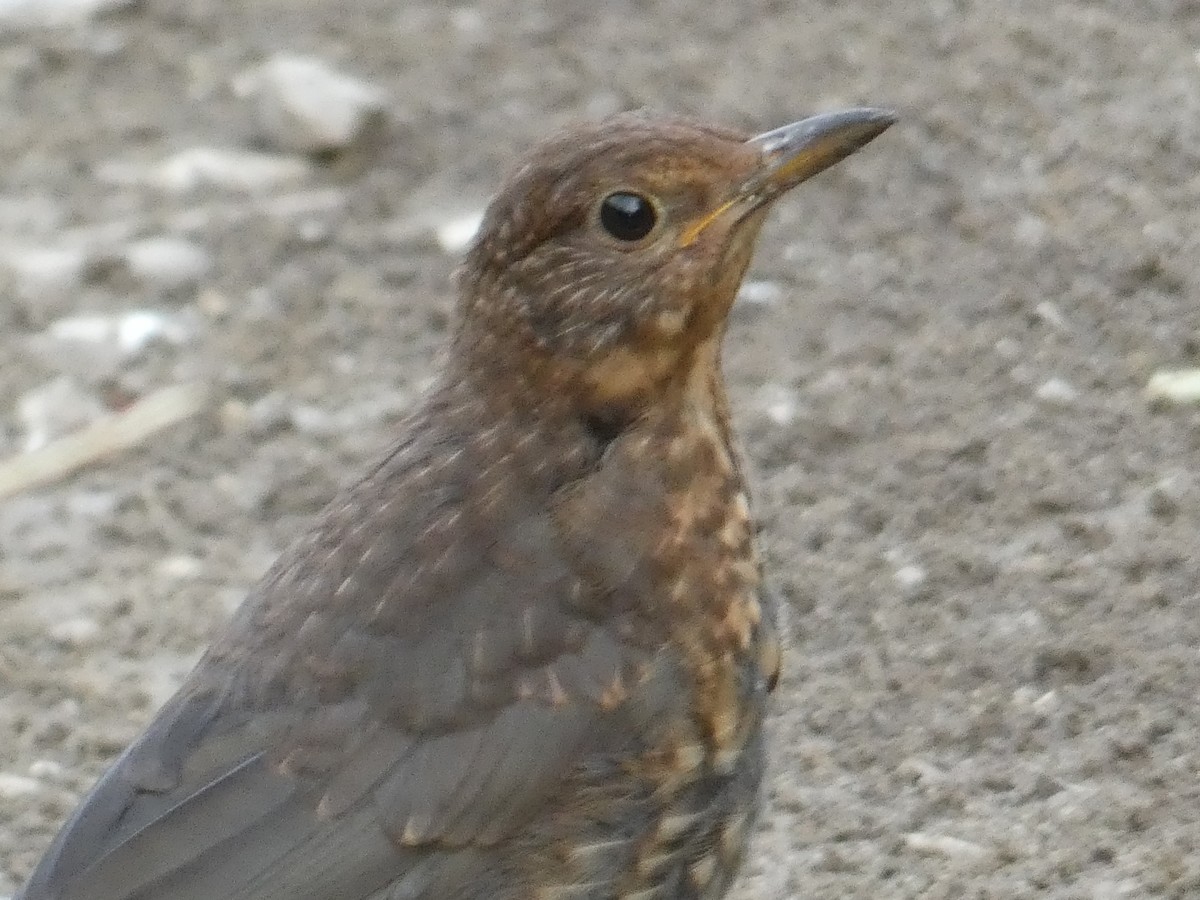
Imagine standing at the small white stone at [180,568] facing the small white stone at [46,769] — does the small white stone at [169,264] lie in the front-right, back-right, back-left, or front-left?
back-right

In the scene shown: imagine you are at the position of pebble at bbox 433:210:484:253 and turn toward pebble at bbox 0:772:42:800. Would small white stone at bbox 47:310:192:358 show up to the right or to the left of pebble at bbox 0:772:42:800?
right

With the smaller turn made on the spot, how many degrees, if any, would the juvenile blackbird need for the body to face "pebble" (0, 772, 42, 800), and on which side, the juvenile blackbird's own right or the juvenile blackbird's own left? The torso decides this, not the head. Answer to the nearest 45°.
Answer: approximately 135° to the juvenile blackbird's own left

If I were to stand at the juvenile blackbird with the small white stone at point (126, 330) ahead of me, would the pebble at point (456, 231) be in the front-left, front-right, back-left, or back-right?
front-right

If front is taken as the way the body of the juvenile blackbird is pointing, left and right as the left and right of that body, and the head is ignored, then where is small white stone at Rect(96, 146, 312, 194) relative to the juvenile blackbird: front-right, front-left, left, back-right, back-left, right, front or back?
left

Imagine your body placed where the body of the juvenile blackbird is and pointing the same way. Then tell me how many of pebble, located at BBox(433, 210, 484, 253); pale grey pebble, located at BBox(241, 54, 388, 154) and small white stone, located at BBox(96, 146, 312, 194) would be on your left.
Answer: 3

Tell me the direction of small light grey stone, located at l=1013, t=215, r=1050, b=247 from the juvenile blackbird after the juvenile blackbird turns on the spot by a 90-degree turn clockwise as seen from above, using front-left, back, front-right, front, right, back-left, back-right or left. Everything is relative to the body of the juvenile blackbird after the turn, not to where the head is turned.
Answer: back-left

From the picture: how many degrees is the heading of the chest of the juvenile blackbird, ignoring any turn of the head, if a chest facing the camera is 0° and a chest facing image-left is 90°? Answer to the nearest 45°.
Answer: approximately 270°

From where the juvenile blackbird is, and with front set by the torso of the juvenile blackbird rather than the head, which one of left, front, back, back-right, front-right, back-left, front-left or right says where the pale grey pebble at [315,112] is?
left

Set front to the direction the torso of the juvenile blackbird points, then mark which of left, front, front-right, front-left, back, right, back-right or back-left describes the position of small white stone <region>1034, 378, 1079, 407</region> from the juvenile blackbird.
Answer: front-left

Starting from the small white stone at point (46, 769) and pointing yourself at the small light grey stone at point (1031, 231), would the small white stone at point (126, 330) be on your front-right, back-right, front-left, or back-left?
front-left
